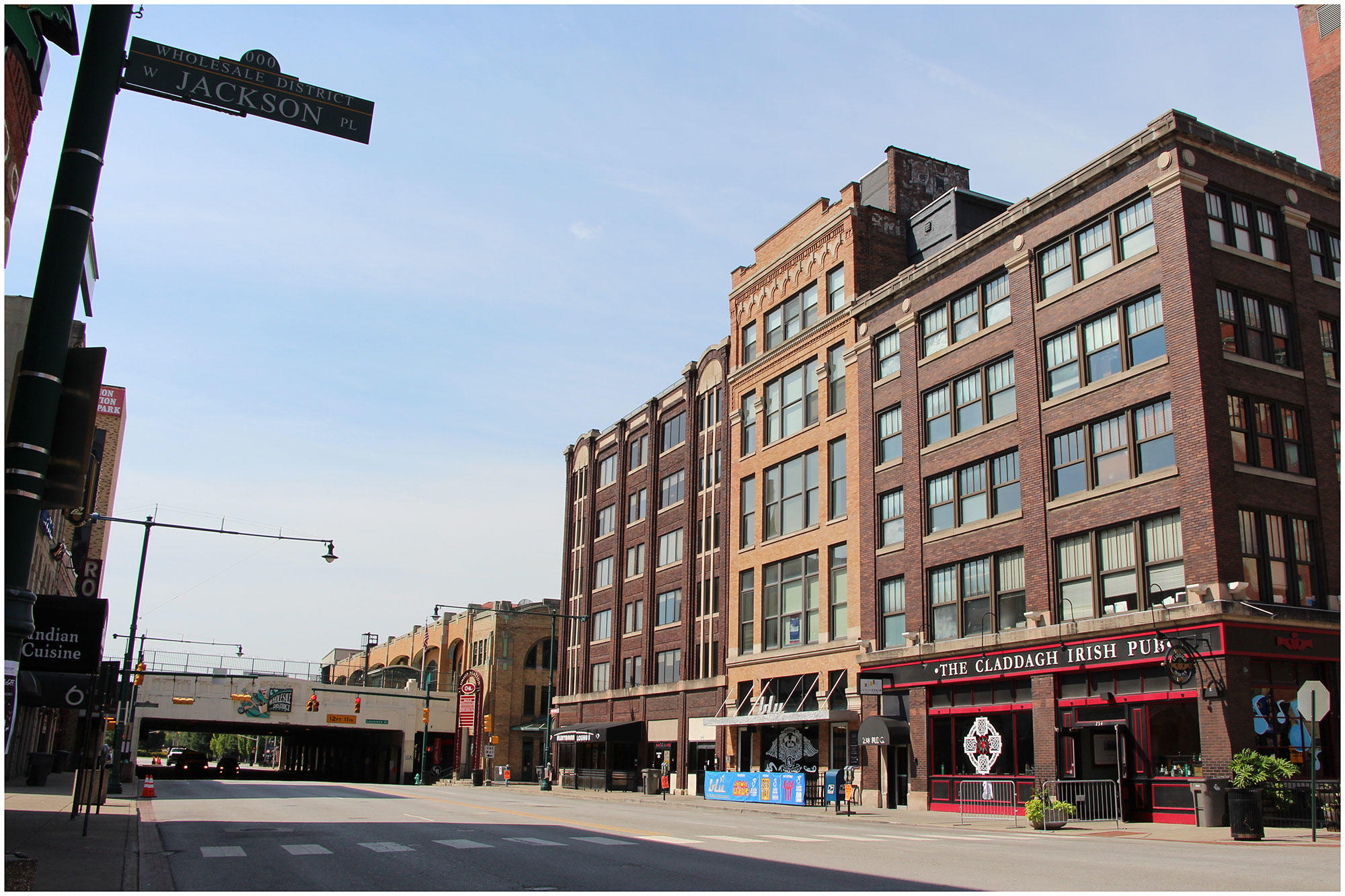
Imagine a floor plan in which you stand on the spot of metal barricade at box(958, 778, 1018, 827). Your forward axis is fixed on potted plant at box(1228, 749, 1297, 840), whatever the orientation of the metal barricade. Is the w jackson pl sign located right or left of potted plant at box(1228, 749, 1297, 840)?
right

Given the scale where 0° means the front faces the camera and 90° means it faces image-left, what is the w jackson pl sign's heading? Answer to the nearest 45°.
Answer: approximately 0°

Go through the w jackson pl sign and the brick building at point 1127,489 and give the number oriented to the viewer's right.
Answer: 0

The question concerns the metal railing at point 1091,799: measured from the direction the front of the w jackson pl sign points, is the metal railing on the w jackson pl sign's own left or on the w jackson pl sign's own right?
on the w jackson pl sign's own left

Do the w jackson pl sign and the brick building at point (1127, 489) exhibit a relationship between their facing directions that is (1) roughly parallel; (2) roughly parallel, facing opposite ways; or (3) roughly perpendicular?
roughly perpendicular

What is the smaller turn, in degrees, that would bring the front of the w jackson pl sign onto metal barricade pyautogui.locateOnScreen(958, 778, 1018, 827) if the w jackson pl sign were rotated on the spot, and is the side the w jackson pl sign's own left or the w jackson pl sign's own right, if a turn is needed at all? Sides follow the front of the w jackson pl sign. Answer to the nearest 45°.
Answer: approximately 135° to the w jackson pl sign's own left

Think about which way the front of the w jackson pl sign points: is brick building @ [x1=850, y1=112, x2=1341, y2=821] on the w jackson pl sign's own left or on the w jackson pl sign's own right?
on the w jackson pl sign's own left
